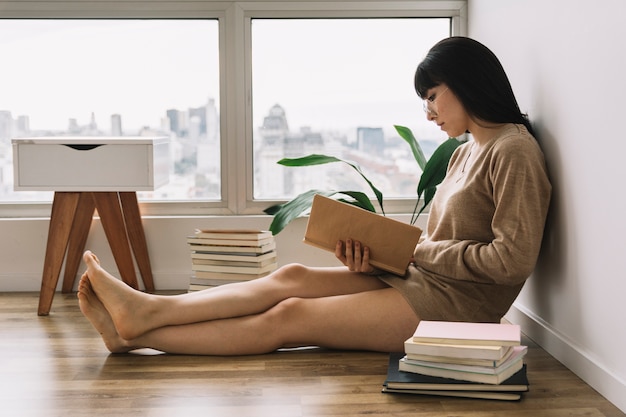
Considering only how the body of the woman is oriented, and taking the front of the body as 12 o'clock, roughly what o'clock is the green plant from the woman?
The green plant is roughly at 3 o'clock from the woman.

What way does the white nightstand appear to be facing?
toward the camera

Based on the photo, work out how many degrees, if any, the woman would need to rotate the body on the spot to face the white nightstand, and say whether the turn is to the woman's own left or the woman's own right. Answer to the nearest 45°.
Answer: approximately 45° to the woman's own right

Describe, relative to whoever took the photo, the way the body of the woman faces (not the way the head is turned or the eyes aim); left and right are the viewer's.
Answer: facing to the left of the viewer

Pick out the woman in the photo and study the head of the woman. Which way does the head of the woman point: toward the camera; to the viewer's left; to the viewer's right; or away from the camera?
to the viewer's left

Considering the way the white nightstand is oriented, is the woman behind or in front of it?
in front

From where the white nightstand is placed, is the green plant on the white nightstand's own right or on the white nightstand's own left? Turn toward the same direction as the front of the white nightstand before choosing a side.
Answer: on the white nightstand's own left

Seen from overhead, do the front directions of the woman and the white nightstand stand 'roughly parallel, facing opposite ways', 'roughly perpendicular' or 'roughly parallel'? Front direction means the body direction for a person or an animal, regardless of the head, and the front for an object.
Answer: roughly perpendicular
